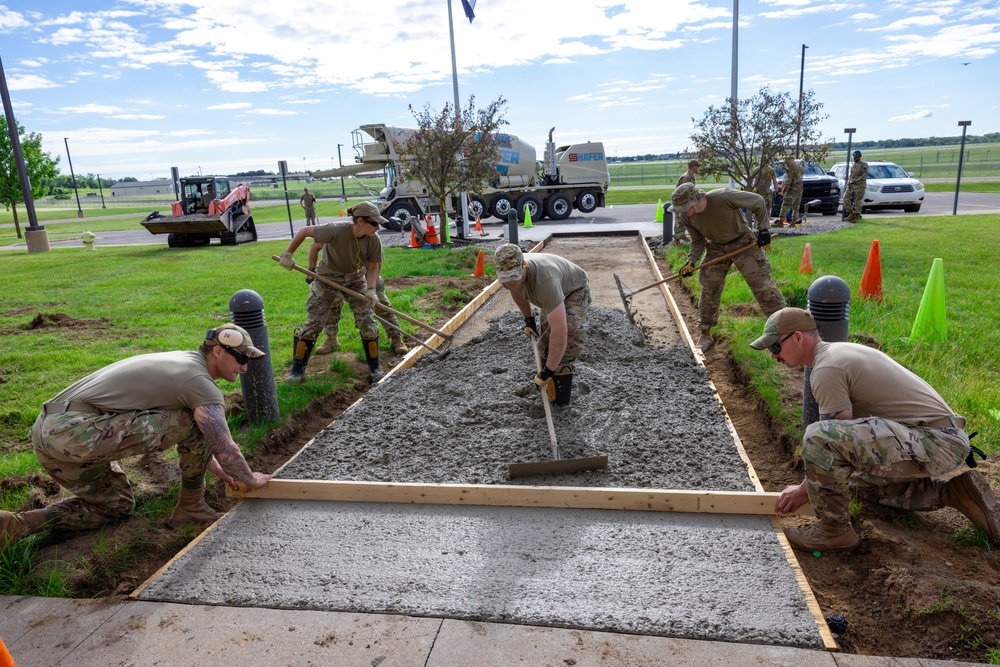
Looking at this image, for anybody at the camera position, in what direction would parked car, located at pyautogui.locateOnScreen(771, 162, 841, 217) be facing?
facing the viewer and to the right of the viewer

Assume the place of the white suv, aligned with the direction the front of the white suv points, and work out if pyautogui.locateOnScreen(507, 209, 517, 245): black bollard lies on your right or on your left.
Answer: on your right

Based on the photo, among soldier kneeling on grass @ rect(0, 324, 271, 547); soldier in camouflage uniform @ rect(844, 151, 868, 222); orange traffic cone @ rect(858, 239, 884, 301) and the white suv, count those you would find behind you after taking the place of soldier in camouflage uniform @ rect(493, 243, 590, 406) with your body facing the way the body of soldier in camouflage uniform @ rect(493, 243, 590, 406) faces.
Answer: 3

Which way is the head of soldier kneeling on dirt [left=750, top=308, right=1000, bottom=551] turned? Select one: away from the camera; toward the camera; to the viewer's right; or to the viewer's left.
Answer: to the viewer's left

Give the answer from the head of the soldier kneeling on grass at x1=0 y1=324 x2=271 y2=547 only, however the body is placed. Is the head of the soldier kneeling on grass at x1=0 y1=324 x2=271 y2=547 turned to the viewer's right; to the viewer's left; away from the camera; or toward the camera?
to the viewer's right

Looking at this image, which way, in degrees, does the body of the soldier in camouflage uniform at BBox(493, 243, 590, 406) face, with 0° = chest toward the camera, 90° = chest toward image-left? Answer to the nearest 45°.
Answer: approximately 45°

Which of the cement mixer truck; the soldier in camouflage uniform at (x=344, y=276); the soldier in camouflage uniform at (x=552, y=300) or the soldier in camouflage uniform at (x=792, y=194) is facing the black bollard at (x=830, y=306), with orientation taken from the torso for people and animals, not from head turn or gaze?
the soldier in camouflage uniform at (x=344, y=276)

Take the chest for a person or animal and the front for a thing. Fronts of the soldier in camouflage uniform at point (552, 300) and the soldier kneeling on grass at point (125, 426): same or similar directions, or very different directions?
very different directions

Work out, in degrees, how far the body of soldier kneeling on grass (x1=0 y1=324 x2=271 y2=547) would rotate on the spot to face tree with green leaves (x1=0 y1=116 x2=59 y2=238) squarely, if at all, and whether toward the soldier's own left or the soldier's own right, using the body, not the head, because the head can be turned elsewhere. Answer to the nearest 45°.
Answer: approximately 90° to the soldier's own left
